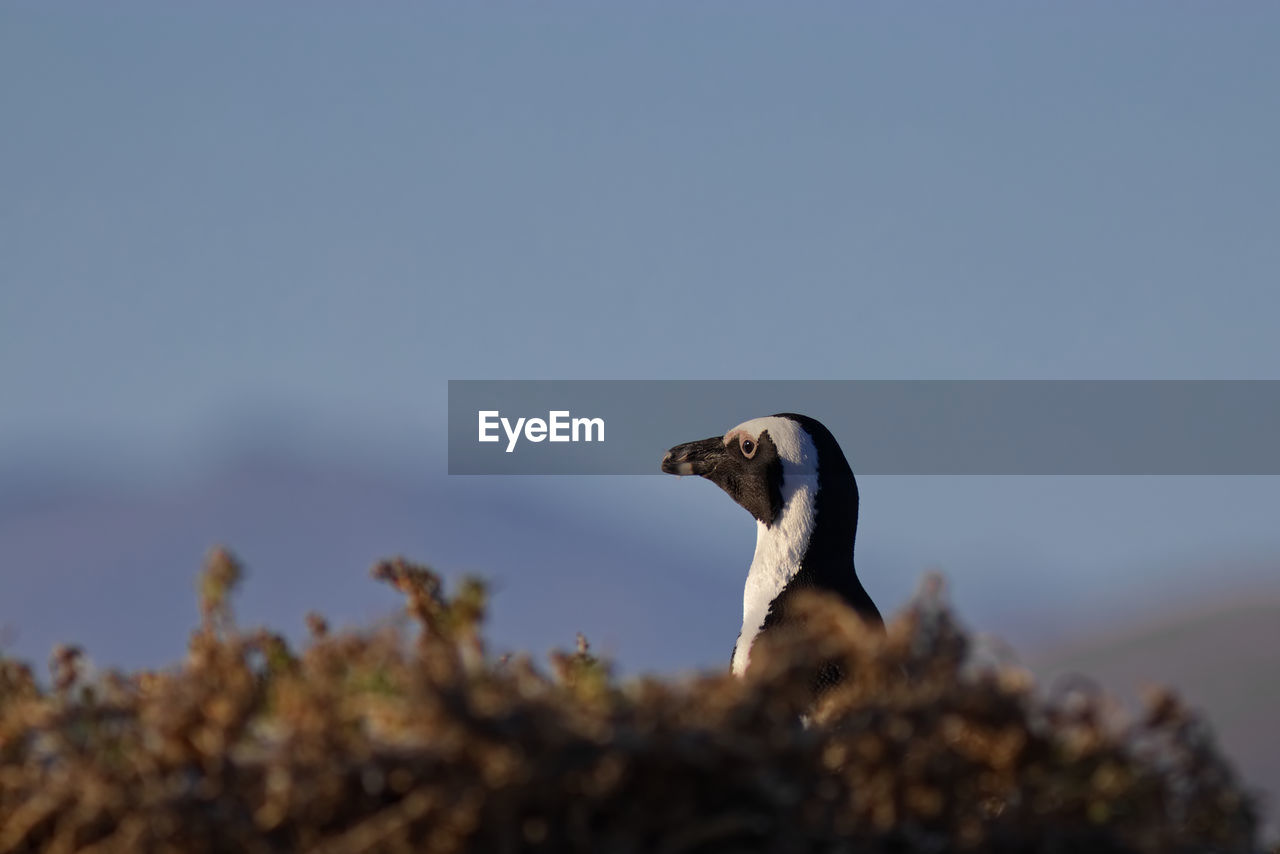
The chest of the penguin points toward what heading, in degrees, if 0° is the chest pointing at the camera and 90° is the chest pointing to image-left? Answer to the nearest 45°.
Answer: approximately 90°
